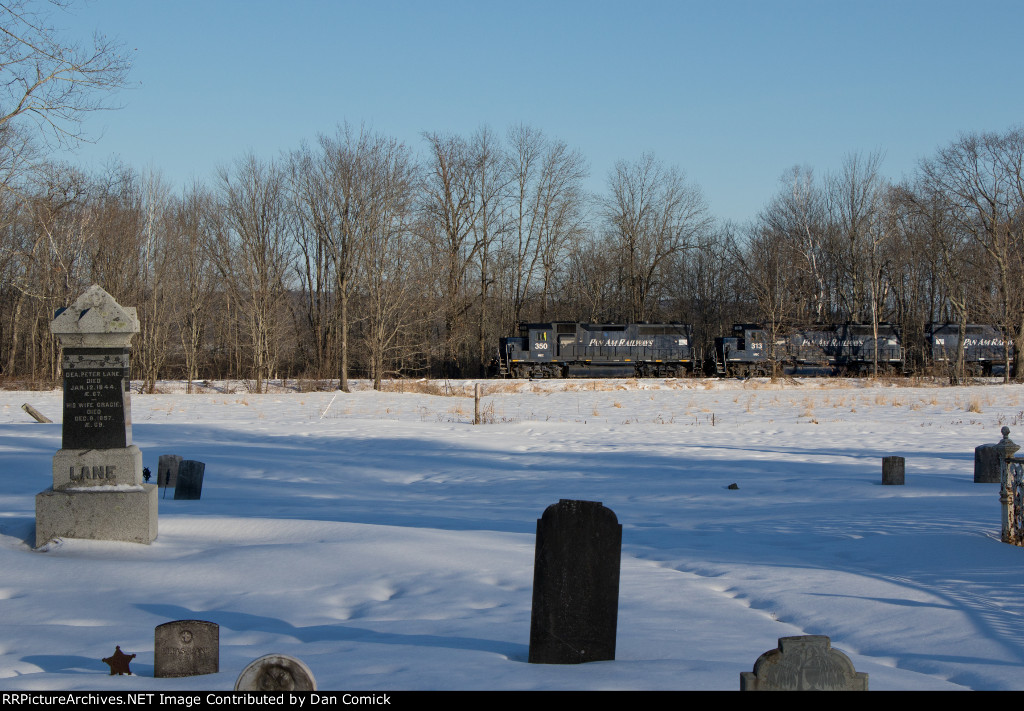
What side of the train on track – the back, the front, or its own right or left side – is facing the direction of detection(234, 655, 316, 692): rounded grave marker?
left

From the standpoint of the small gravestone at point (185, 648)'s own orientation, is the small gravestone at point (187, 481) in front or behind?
behind

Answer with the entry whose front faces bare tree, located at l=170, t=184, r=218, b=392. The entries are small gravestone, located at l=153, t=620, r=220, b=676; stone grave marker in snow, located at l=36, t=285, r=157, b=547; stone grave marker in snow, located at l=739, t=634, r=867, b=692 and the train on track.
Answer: the train on track

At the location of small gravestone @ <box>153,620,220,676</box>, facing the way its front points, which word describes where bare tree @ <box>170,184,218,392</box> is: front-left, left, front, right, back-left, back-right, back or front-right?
back

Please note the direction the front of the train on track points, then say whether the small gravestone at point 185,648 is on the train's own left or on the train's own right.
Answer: on the train's own left

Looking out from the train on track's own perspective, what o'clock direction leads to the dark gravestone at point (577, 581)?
The dark gravestone is roughly at 9 o'clock from the train on track.

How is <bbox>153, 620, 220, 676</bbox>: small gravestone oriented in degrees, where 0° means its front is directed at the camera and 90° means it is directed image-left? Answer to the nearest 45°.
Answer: approximately 0°

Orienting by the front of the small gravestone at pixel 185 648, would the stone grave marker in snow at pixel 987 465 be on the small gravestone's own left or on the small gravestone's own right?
on the small gravestone's own left

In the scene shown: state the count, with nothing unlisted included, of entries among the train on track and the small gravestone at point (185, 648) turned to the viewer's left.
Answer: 1

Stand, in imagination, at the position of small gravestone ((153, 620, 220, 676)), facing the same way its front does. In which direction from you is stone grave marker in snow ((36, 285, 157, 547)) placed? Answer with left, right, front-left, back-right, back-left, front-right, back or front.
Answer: back

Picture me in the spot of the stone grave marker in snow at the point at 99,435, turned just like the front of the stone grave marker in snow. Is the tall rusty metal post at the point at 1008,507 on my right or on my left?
on my left

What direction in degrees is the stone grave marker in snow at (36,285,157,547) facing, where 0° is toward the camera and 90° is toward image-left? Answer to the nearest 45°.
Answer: approximately 0°
